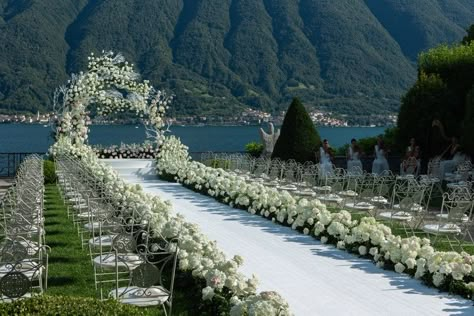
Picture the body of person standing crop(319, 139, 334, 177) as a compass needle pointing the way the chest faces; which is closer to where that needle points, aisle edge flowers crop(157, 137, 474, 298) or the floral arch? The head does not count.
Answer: the aisle edge flowers

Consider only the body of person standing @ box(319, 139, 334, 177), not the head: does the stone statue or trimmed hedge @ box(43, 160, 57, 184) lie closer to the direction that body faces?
the trimmed hedge

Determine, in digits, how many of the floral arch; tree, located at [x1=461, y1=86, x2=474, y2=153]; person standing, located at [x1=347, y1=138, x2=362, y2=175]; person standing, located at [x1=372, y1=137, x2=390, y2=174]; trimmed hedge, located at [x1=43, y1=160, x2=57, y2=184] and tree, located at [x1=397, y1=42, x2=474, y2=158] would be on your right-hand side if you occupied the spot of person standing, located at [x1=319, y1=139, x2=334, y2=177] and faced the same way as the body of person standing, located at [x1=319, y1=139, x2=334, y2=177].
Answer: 2

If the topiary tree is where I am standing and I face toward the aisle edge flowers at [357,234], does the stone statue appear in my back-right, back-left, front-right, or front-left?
back-right

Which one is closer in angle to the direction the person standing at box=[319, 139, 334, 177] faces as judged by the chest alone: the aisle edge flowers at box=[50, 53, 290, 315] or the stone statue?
the aisle edge flowers

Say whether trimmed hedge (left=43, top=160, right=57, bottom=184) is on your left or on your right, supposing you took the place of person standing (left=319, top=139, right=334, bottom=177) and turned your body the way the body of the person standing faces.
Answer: on your right

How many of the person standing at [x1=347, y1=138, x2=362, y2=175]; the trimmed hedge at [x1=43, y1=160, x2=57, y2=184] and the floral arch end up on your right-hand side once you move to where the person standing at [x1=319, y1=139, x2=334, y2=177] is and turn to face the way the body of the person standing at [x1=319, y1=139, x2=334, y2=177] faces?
2

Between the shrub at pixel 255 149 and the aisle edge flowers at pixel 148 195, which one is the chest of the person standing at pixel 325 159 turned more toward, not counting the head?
the aisle edge flowers

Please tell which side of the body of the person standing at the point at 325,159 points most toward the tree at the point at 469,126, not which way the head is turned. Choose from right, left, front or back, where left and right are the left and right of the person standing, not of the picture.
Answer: left

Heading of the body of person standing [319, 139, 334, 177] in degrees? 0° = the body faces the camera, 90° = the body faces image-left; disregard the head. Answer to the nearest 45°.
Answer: approximately 0°

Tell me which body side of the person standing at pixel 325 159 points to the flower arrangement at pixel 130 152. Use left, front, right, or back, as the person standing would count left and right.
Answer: right

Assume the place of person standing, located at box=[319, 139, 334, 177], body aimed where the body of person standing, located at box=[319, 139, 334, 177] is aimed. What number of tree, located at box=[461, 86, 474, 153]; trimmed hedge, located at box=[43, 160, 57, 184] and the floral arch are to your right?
2

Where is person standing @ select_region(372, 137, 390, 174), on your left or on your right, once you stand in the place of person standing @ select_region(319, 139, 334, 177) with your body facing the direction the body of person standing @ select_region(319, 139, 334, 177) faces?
on your left
